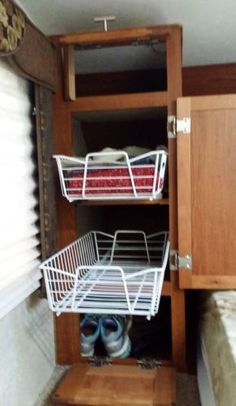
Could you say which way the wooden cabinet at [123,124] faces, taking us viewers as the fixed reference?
facing the viewer

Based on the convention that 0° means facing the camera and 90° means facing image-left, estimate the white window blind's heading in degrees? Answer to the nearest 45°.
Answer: approximately 270°

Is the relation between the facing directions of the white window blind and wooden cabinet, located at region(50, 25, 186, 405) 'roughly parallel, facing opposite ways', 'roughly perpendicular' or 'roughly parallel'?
roughly perpendicular

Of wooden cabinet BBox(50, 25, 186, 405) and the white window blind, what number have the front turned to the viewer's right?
1
